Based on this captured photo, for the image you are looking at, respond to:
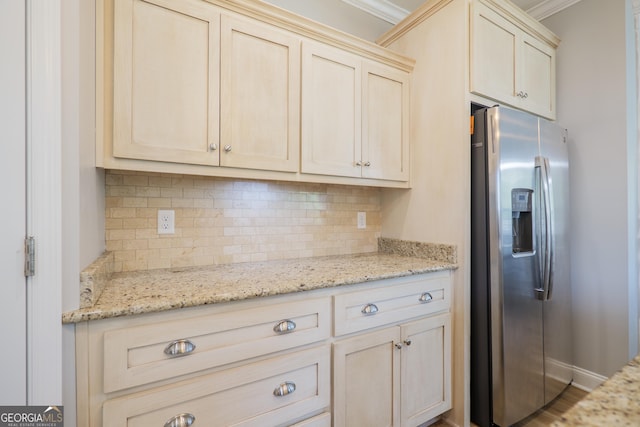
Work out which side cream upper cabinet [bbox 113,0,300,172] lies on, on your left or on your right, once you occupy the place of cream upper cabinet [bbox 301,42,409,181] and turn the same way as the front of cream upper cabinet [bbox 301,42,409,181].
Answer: on your right

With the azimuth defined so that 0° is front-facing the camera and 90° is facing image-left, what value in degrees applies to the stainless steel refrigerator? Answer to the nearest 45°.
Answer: approximately 315°

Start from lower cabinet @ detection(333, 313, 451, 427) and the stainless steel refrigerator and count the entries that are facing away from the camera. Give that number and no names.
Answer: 0

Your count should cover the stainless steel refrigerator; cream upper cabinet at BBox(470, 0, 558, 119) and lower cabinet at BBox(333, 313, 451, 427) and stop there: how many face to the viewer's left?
0

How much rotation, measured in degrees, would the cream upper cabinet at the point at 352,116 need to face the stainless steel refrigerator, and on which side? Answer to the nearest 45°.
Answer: approximately 45° to its left

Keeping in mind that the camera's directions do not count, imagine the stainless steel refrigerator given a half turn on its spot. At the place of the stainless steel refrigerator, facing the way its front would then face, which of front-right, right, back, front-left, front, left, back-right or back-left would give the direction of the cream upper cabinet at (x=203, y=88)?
left

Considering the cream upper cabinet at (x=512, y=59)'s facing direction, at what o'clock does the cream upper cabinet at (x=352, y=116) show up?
the cream upper cabinet at (x=352, y=116) is roughly at 3 o'clock from the cream upper cabinet at (x=512, y=59).

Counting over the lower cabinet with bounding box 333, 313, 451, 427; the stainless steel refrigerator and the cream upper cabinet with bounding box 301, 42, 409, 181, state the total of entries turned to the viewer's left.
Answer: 0

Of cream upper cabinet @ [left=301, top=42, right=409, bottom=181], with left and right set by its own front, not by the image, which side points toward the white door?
right

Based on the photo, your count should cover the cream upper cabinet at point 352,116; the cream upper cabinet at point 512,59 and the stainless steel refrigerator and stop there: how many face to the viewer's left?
0

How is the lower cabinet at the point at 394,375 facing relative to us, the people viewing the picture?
facing the viewer and to the right of the viewer
